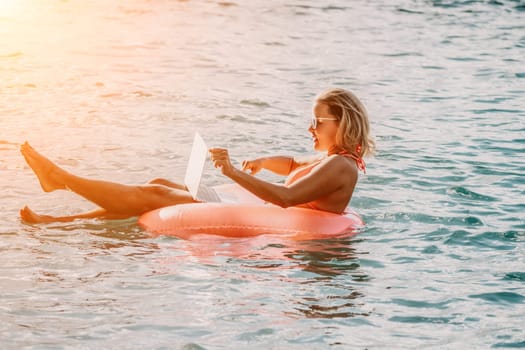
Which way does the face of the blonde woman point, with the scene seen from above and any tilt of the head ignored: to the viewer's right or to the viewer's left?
to the viewer's left

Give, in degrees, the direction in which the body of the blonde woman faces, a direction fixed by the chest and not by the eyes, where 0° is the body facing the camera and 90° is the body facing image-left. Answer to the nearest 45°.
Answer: approximately 90°
